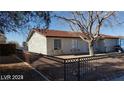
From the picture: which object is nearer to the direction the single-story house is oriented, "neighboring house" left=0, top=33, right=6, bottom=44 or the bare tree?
the bare tree

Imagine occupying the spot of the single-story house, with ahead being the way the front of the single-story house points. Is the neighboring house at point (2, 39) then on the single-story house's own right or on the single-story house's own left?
on the single-story house's own right

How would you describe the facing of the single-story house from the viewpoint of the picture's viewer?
facing the viewer and to the right of the viewer
